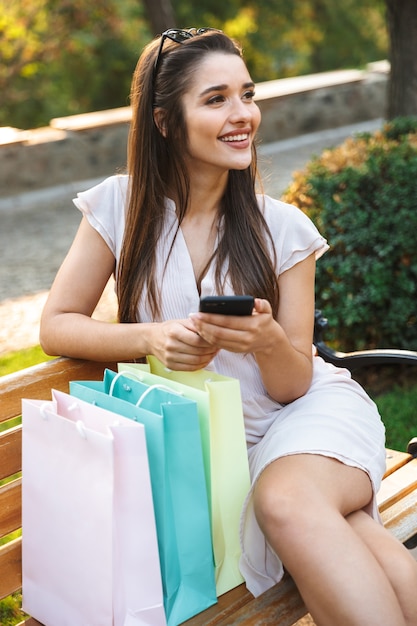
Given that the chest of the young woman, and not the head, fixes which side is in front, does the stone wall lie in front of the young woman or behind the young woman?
behind

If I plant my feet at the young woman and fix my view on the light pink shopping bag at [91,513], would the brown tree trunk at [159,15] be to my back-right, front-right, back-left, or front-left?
back-right

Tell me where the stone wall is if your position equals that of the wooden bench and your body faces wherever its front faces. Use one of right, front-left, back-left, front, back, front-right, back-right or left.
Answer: back-left

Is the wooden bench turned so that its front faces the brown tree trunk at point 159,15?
no

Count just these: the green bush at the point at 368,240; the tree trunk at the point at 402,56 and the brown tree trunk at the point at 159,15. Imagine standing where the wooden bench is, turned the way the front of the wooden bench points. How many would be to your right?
0

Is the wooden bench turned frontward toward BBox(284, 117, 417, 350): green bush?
no

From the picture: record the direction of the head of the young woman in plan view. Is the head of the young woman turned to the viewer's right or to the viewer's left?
to the viewer's right

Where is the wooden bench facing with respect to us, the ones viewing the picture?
facing the viewer and to the right of the viewer

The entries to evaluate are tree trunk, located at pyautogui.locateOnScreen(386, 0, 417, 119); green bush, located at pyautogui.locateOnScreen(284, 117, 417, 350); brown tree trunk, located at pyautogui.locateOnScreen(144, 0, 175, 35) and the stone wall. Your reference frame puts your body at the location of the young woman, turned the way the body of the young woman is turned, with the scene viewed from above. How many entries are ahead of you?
0

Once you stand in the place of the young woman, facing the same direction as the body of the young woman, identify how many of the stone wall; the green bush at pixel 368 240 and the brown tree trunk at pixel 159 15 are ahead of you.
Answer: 0

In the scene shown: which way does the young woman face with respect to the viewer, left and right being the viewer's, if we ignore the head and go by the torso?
facing the viewer

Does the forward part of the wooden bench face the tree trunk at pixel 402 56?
no

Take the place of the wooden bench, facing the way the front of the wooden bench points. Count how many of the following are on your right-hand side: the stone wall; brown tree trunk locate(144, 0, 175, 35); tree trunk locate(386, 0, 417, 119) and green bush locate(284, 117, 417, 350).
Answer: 0

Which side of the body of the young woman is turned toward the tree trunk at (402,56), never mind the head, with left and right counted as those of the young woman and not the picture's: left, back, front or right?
back
